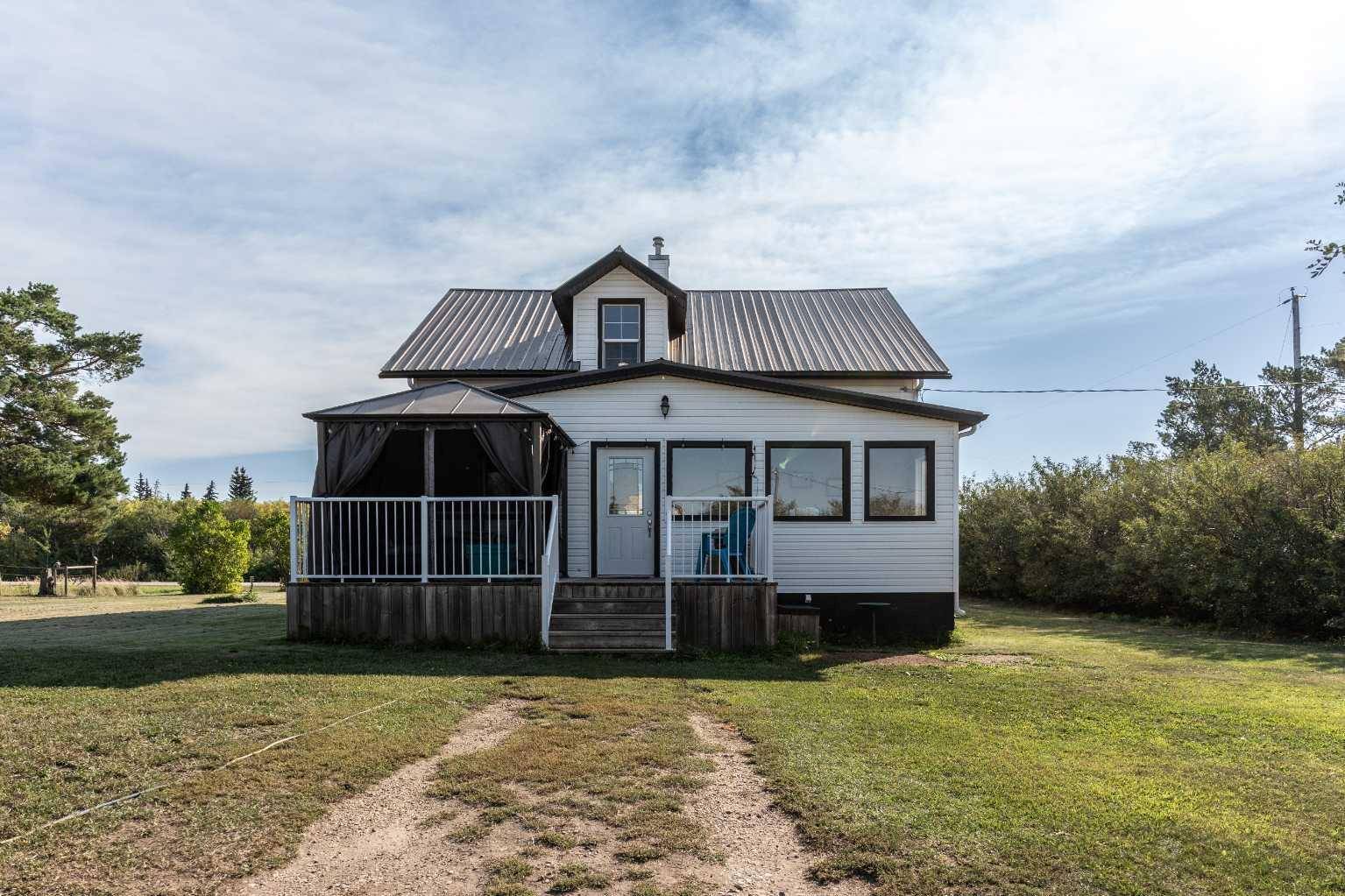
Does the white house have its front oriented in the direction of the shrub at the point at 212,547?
no

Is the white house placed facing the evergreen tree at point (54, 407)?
no

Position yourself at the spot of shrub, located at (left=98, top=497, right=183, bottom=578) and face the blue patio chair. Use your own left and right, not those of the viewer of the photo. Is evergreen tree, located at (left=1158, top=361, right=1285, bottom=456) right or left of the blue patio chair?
left

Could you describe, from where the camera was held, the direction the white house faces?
facing the viewer

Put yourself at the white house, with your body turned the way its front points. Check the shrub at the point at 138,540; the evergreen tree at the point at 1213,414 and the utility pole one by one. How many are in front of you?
0

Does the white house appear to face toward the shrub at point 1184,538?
no
